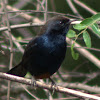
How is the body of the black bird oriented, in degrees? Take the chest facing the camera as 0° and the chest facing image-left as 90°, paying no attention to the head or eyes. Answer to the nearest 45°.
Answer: approximately 315°
